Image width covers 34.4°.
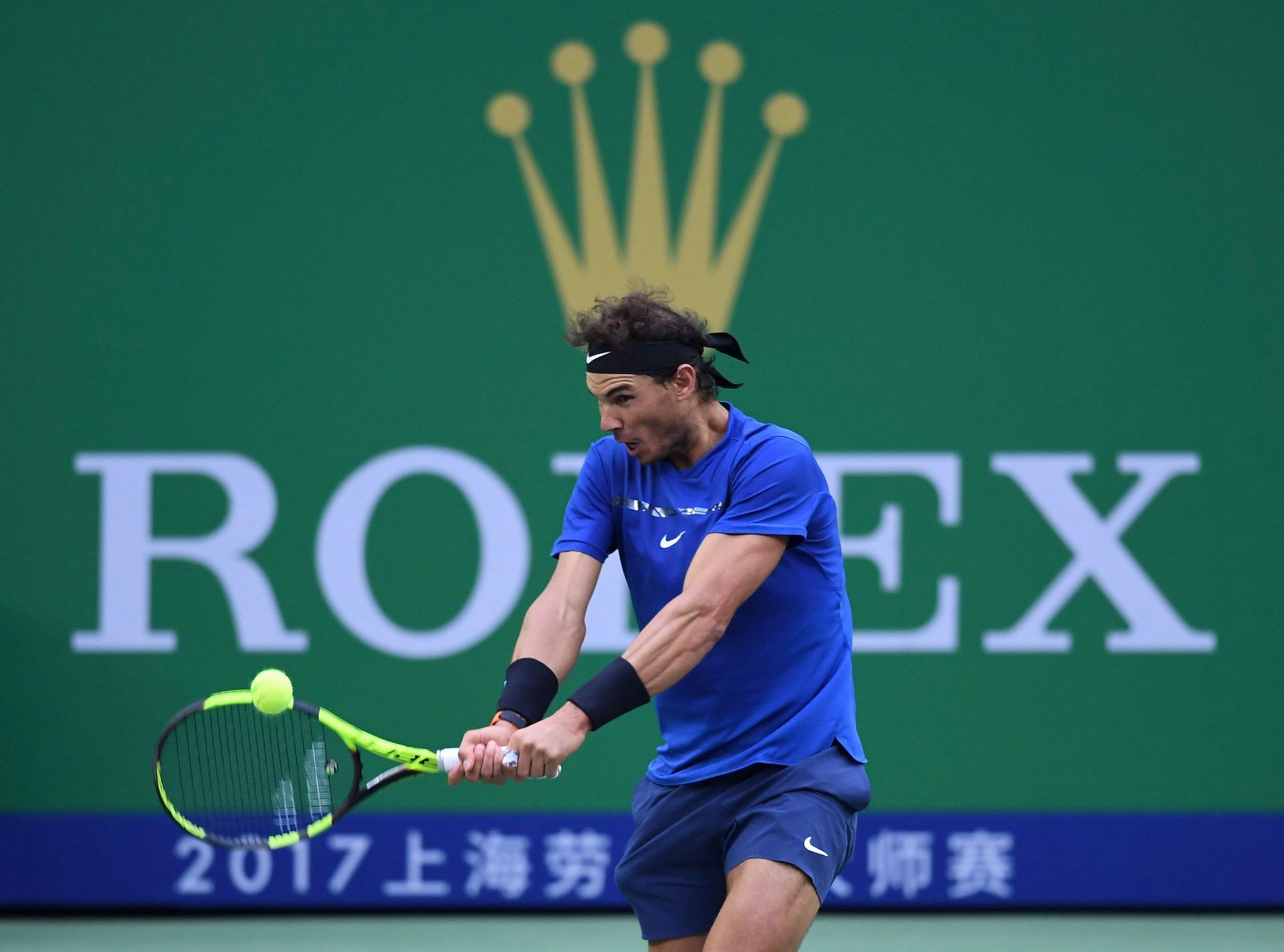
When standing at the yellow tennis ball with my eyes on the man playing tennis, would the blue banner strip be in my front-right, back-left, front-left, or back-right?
front-left

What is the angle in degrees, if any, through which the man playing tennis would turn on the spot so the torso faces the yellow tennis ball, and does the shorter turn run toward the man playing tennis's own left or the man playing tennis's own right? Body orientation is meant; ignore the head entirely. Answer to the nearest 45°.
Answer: approximately 45° to the man playing tennis's own right

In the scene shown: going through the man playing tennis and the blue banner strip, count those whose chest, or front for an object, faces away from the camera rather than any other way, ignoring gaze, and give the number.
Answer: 0

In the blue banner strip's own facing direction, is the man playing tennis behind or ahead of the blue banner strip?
ahead

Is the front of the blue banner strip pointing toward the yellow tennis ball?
yes

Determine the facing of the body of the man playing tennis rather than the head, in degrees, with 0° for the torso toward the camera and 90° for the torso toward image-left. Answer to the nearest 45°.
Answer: approximately 45°

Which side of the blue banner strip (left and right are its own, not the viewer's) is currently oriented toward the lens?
front

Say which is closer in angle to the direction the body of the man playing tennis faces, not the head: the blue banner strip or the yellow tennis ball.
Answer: the yellow tennis ball

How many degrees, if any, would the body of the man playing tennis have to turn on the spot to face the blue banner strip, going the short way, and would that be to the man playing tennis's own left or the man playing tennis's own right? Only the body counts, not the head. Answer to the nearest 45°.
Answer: approximately 135° to the man playing tennis's own right

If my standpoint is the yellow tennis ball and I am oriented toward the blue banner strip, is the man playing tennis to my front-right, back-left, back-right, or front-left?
front-right
